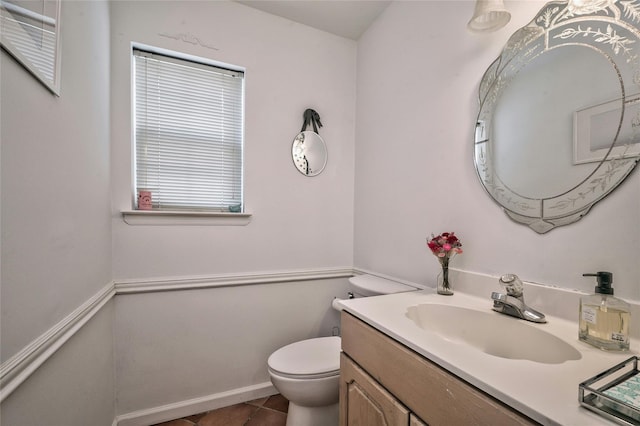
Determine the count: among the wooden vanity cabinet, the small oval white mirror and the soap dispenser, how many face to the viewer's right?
0

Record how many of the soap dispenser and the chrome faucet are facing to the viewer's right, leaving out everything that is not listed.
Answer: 0

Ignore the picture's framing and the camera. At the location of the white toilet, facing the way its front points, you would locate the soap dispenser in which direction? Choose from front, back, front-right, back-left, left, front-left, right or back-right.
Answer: left

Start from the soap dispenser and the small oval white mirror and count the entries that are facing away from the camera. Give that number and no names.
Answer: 0

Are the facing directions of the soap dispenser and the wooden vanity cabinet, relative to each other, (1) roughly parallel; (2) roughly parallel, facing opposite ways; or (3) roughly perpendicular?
roughly parallel

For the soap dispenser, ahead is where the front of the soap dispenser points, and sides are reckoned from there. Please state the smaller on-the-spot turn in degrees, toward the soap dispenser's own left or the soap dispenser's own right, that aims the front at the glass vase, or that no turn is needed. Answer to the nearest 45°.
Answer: approximately 90° to the soap dispenser's own right

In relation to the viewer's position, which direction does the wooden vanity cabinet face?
facing the viewer and to the left of the viewer

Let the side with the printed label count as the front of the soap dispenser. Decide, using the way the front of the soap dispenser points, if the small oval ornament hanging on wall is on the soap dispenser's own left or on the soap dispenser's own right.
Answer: on the soap dispenser's own right

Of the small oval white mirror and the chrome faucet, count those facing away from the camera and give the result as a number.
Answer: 0

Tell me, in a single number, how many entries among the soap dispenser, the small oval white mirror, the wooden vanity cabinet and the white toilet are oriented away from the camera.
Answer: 0
